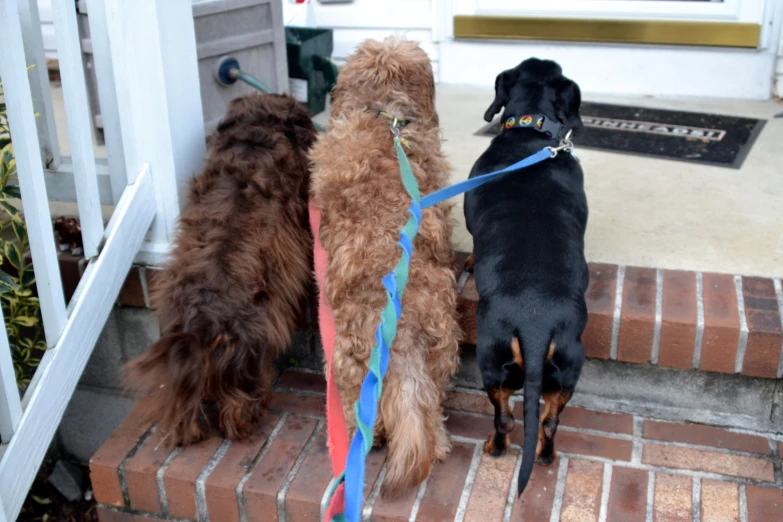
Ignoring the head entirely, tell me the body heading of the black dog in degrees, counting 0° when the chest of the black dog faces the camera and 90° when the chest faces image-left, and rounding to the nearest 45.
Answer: approximately 180°

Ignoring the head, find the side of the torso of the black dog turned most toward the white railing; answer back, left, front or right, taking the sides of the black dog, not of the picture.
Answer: left

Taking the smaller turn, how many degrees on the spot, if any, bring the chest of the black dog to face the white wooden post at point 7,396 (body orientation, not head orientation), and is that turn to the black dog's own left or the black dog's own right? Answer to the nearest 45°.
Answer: approximately 90° to the black dog's own left

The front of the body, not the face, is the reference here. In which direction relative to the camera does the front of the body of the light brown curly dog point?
away from the camera

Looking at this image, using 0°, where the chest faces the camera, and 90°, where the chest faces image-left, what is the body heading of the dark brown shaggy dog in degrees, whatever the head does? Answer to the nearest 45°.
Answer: approximately 180°
